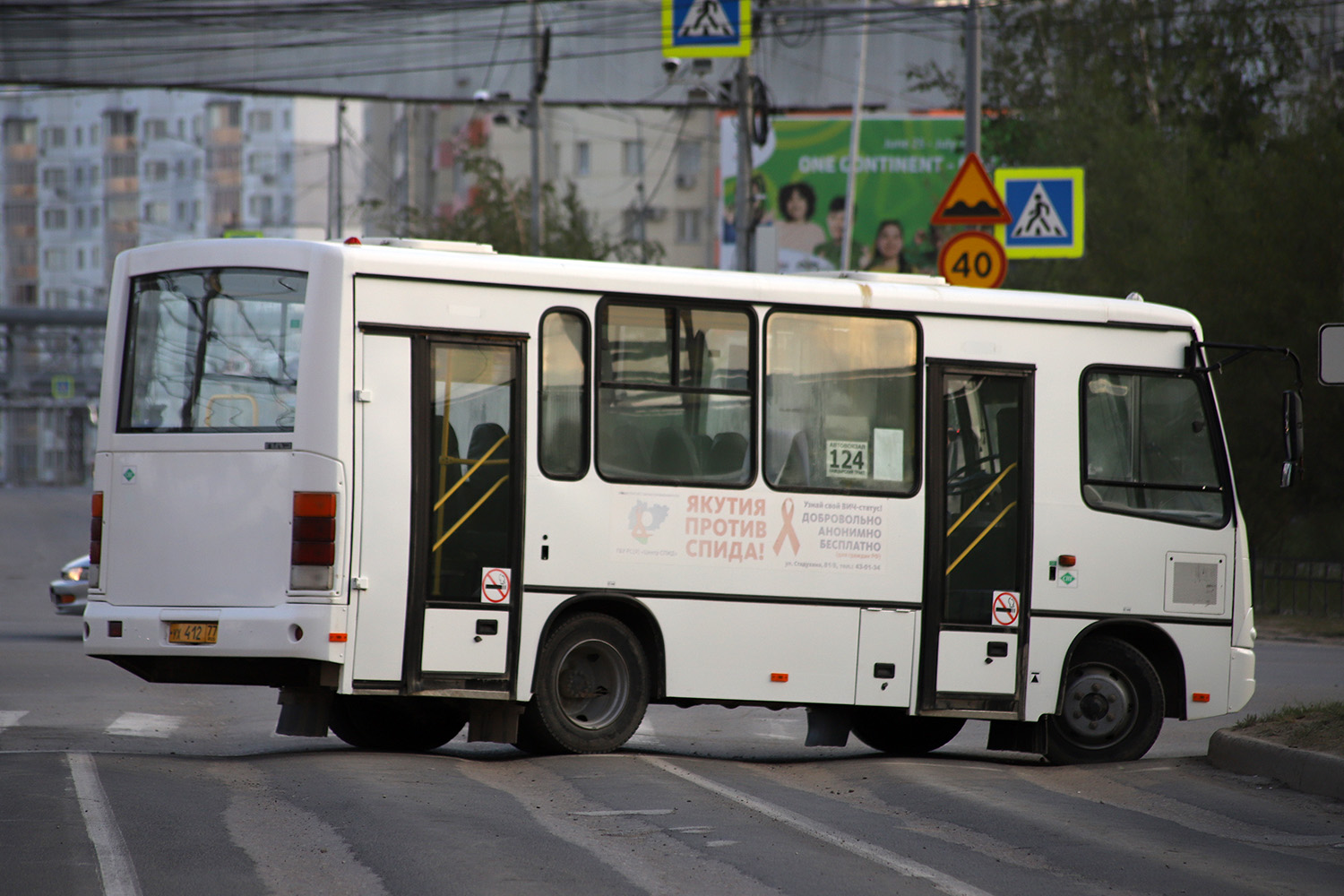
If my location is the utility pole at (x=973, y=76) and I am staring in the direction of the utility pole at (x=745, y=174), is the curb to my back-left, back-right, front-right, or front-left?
back-left

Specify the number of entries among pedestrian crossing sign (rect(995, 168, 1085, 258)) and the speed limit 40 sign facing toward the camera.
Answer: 2

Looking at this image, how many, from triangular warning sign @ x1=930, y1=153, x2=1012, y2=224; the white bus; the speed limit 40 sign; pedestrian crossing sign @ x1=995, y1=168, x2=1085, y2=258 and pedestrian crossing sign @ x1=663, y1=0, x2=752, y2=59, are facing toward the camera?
4

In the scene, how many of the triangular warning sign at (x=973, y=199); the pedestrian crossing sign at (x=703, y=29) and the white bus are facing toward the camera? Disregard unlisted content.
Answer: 2

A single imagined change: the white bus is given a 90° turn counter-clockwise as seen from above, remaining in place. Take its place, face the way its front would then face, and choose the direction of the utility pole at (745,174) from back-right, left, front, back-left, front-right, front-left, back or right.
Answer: front-right

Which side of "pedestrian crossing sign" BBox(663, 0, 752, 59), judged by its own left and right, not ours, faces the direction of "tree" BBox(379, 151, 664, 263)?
back

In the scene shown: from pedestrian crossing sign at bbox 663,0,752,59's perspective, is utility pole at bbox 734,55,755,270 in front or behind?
behind

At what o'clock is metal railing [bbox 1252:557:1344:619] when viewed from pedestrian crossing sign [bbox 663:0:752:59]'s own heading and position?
The metal railing is roughly at 9 o'clock from the pedestrian crossing sign.

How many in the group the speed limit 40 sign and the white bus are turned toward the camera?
1
